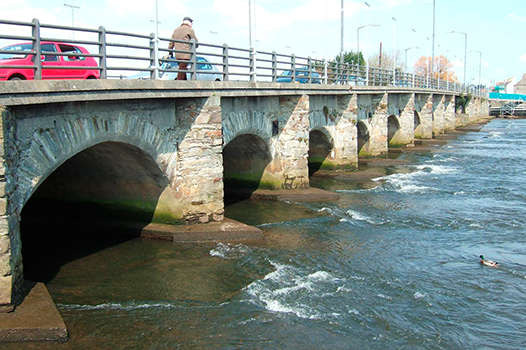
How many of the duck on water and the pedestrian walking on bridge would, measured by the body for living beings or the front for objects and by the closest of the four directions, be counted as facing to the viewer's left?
1

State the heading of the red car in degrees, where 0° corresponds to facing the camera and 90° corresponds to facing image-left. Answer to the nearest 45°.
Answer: approximately 45°
